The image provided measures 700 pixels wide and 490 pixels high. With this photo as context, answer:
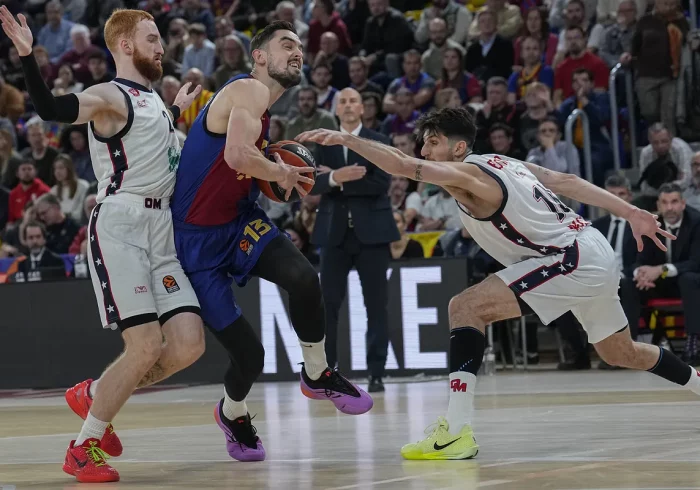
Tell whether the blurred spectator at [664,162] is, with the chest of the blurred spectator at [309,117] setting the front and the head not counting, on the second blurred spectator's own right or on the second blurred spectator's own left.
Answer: on the second blurred spectator's own left

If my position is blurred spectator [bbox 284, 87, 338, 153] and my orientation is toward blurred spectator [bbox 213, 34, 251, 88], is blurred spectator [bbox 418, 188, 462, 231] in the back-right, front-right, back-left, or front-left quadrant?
back-right

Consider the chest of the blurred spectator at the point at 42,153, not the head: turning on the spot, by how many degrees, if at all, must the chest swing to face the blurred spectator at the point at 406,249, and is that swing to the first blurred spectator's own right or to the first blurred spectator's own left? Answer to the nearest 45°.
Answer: approximately 45° to the first blurred spectator's own left

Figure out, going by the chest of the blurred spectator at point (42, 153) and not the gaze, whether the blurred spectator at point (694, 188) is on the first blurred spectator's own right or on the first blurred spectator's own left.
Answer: on the first blurred spectator's own left

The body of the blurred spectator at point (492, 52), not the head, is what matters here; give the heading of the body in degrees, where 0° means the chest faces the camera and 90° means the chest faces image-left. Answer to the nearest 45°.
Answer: approximately 0°

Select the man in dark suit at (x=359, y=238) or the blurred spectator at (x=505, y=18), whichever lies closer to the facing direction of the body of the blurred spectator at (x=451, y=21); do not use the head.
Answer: the man in dark suit

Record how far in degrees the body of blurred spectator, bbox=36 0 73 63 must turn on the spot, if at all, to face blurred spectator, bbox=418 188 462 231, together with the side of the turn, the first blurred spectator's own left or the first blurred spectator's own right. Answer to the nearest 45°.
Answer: approximately 45° to the first blurred spectator's own left

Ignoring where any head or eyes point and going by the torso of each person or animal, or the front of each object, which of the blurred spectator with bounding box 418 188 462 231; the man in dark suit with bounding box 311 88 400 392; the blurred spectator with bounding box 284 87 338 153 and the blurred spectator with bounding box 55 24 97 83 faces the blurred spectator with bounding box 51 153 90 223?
the blurred spectator with bounding box 55 24 97 83

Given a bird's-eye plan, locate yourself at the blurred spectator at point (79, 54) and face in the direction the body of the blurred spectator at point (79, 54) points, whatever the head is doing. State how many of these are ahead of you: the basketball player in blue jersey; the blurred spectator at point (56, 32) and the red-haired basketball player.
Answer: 2

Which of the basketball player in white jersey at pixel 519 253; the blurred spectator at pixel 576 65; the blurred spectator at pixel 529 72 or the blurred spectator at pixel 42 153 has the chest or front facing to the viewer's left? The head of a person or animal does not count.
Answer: the basketball player in white jersey
